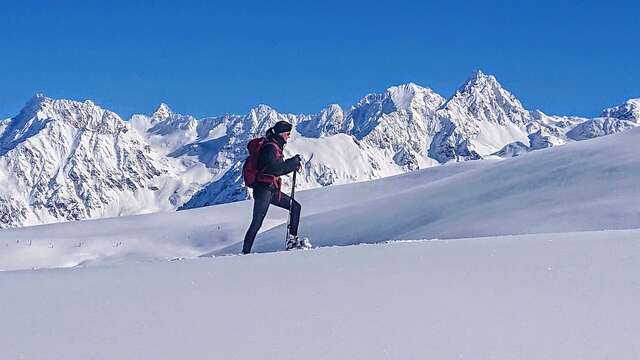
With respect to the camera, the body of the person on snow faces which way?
to the viewer's right

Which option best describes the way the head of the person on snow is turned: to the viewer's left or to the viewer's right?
to the viewer's right
